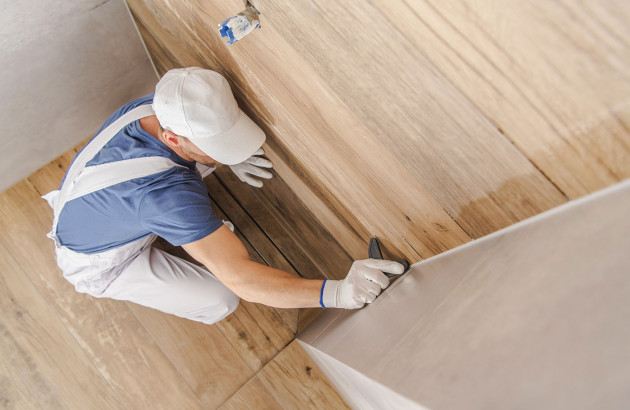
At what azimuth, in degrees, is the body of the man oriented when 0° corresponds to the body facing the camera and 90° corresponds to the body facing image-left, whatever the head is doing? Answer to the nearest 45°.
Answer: approximately 270°
